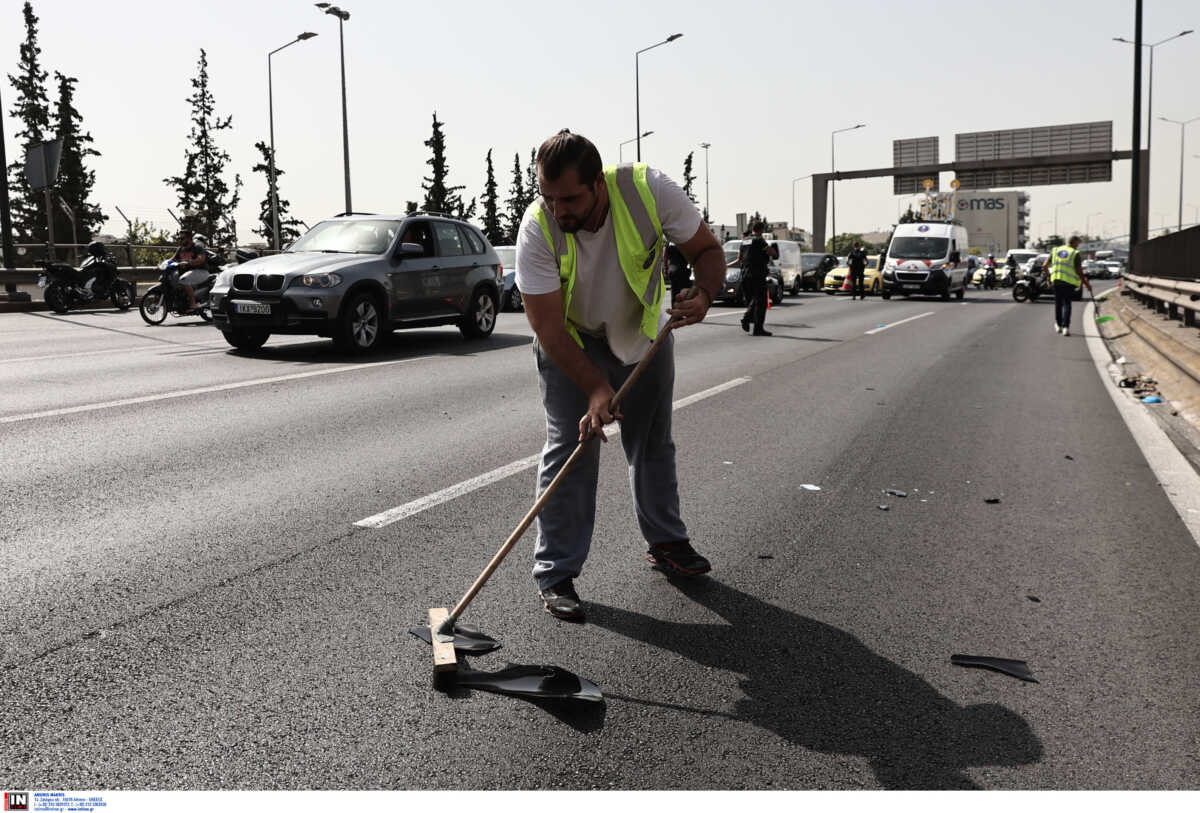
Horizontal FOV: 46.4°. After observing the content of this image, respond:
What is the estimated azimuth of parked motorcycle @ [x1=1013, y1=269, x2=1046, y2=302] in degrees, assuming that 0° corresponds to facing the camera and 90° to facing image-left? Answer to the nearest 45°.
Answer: approximately 45°

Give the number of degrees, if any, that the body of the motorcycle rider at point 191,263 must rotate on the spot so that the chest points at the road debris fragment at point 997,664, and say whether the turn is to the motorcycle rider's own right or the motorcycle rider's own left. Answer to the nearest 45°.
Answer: approximately 45° to the motorcycle rider's own left

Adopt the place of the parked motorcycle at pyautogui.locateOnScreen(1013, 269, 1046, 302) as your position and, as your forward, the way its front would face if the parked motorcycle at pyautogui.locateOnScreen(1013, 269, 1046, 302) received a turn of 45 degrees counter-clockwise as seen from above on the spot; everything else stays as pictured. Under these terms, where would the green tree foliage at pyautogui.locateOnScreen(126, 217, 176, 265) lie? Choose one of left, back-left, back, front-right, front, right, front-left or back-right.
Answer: right

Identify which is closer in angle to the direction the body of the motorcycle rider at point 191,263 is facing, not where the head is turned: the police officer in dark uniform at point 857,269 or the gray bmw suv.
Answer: the gray bmw suv

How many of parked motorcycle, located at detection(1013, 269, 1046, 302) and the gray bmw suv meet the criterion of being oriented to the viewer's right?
0

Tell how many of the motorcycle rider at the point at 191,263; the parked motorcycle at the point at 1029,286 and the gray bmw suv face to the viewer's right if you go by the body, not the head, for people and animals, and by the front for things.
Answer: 0

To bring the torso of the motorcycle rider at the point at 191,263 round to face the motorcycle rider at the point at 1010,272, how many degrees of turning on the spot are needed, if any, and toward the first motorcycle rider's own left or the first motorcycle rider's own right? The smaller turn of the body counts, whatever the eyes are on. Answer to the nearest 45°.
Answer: approximately 180°

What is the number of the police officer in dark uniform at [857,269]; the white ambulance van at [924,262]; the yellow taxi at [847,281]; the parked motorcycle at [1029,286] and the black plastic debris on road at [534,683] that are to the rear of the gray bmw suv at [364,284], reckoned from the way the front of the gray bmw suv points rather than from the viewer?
4

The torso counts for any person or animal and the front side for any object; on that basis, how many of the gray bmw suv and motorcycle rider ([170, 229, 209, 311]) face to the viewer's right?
0

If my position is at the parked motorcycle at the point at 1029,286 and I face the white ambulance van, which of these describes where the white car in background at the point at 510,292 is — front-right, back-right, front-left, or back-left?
front-left

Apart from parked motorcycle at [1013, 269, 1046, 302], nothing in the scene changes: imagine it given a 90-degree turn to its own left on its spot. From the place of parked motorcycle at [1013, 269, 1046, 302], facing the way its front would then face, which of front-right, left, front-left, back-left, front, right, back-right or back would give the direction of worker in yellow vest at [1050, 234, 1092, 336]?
front-right

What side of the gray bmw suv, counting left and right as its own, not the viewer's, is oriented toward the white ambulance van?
back
